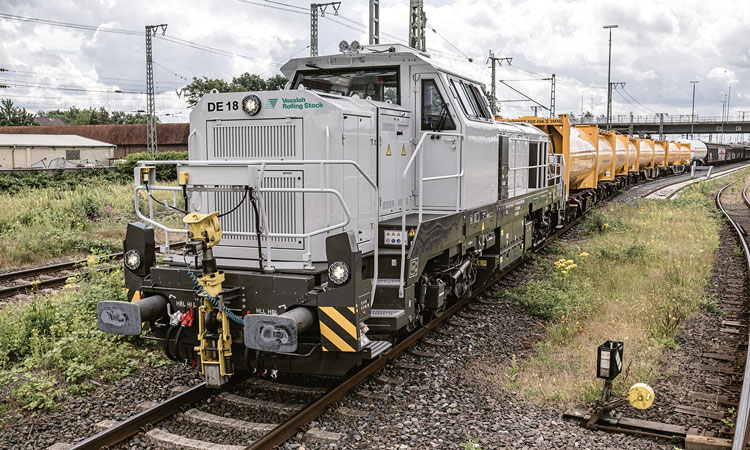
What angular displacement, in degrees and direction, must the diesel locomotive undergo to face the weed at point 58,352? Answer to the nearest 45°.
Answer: approximately 45° to its right

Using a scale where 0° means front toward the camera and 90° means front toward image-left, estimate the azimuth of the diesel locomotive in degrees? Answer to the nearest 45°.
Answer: approximately 45°

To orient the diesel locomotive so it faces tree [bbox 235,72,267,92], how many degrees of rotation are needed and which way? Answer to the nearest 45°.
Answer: approximately 135° to its right

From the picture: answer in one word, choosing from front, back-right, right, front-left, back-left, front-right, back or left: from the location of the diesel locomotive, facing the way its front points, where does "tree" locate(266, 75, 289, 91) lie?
back-right

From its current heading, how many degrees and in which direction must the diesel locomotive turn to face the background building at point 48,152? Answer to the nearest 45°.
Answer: approximately 90° to its right

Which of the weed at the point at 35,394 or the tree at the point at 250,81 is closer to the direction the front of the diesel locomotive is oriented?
the weed

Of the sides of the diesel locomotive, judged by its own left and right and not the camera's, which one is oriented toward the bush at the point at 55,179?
right

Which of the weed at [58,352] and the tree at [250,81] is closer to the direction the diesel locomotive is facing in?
the weed
